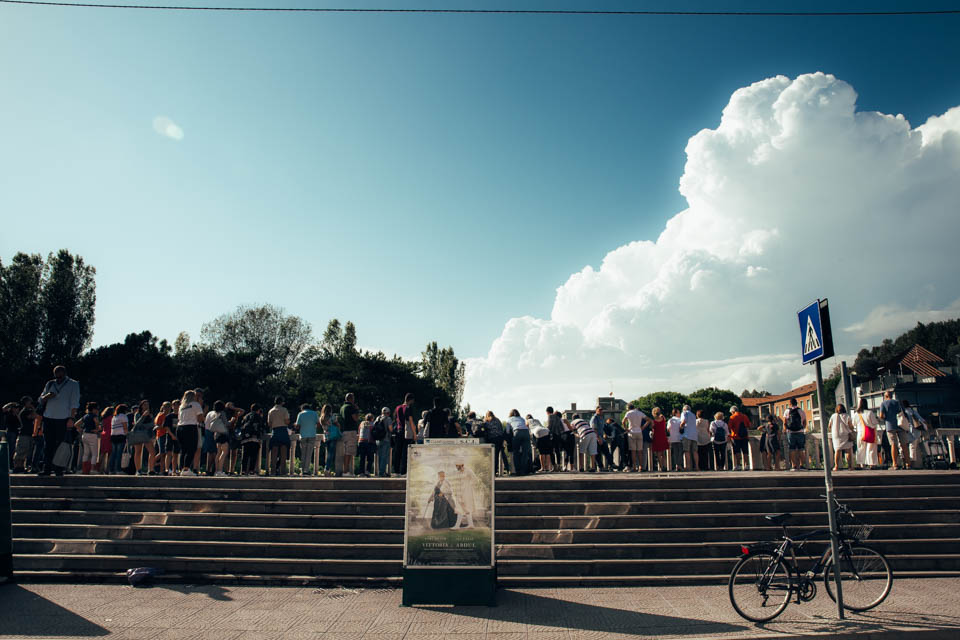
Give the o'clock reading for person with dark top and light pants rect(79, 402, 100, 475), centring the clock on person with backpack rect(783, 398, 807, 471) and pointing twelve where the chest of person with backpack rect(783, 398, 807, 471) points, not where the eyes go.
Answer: person with dark top and light pants rect(79, 402, 100, 475) is roughly at 8 o'clock from person with backpack rect(783, 398, 807, 471).

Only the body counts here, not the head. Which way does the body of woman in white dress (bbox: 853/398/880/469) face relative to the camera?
away from the camera

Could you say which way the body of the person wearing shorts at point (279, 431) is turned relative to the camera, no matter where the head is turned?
away from the camera

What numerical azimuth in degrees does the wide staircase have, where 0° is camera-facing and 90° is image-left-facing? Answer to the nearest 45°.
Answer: approximately 0°

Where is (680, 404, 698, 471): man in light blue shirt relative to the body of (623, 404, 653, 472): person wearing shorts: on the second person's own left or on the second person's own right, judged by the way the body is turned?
on the second person's own right

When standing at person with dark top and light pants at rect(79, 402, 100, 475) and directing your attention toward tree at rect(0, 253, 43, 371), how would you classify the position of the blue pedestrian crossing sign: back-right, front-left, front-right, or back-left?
back-right

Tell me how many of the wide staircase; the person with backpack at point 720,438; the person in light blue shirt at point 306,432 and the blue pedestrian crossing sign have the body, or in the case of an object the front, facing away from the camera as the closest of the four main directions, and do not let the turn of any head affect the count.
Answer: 2

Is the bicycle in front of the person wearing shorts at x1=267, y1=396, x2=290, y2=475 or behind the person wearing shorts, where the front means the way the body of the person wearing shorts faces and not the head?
behind

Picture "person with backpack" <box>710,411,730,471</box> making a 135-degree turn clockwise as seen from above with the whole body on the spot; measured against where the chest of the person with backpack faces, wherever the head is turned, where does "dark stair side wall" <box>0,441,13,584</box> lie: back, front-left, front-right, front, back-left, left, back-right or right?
right

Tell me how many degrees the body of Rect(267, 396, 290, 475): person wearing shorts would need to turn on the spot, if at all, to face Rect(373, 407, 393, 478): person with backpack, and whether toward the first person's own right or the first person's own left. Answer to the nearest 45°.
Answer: approximately 90° to the first person's own right

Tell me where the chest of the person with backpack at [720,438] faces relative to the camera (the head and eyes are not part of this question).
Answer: away from the camera

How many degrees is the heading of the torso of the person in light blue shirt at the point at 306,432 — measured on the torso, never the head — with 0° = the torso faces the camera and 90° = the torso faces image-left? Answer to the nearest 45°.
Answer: approximately 180°

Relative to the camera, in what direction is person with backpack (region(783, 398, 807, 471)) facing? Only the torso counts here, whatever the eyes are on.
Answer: away from the camera

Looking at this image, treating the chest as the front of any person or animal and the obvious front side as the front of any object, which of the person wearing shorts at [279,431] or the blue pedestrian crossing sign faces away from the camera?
the person wearing shorts

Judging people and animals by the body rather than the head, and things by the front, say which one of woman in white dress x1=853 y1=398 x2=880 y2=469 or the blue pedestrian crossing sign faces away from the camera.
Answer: the woman in white dress
